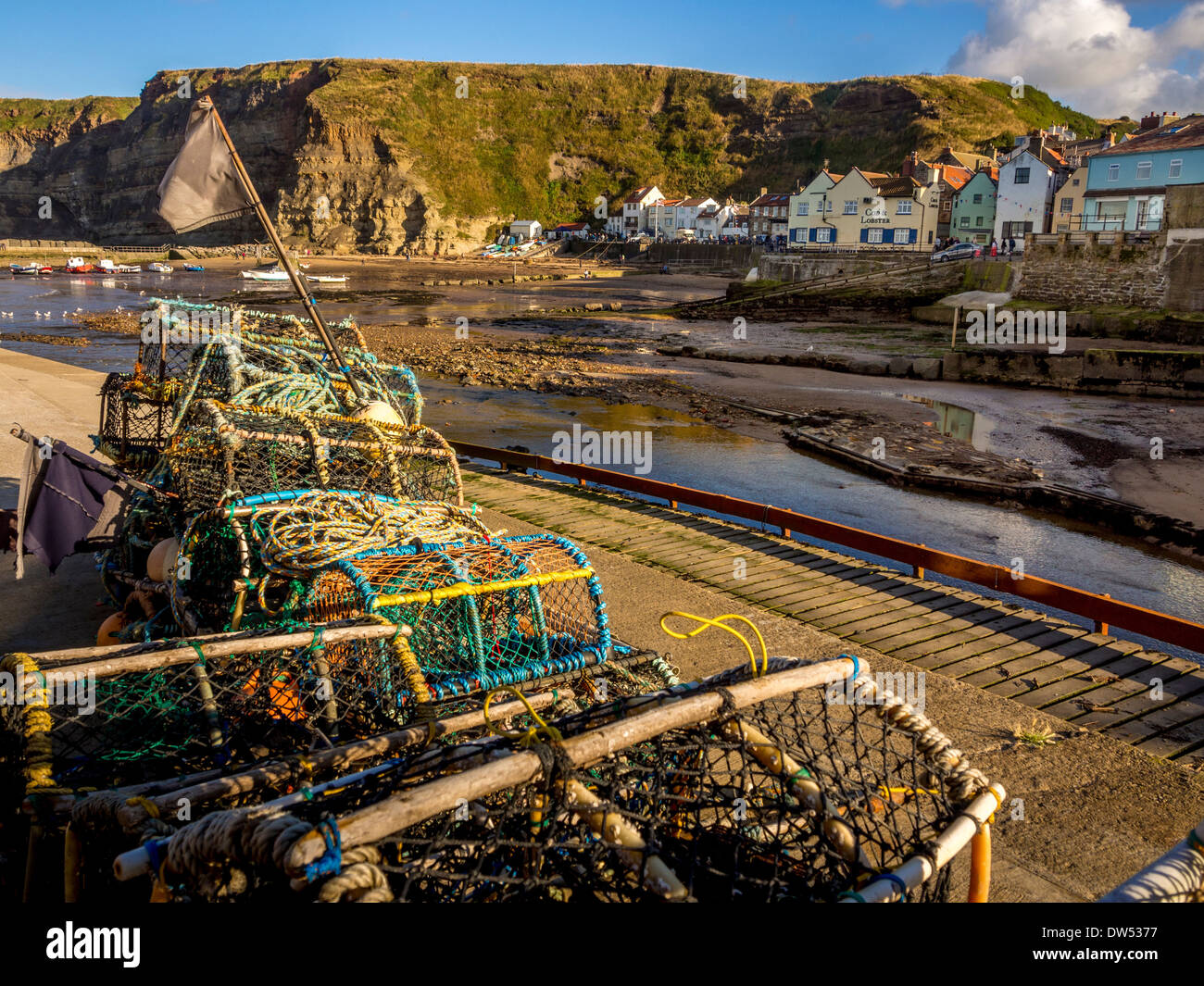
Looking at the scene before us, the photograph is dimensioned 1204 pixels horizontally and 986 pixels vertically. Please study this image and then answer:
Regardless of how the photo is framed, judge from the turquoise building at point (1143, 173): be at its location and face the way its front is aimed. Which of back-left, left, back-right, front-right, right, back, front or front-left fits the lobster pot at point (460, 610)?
front

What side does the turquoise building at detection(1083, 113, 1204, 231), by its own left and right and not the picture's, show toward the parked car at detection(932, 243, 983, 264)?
right

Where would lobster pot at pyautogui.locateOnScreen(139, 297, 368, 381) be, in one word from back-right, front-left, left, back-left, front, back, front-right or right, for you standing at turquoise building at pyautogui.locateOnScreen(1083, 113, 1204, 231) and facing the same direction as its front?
front

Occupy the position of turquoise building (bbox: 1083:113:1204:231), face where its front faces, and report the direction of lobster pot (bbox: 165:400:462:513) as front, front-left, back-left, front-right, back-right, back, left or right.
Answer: front

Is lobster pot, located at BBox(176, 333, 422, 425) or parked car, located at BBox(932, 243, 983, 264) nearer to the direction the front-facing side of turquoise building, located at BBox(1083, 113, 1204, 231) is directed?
the lobster pot

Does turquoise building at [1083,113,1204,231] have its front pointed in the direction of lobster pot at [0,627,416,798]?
yes

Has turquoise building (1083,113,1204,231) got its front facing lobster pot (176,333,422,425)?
yes

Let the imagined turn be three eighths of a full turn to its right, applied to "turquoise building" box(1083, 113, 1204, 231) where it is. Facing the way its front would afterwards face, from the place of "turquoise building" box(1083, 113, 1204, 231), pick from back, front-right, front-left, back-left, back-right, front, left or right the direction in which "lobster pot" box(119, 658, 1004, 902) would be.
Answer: back-left

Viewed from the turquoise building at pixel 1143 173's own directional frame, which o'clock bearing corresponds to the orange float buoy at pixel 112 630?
The orange float buoy is roughly at 12 o'clock from the turquoise building.

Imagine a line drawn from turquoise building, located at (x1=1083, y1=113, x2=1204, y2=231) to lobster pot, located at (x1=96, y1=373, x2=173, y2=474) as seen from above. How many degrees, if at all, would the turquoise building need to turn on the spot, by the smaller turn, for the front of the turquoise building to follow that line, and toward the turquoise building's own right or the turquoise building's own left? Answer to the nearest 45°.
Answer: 0° — it already faces it

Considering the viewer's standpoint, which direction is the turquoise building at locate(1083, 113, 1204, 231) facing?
facing the viewer

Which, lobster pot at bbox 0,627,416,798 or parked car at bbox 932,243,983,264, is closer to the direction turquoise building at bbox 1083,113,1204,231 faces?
the lobster pot

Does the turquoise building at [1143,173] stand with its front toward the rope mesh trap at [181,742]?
yes
